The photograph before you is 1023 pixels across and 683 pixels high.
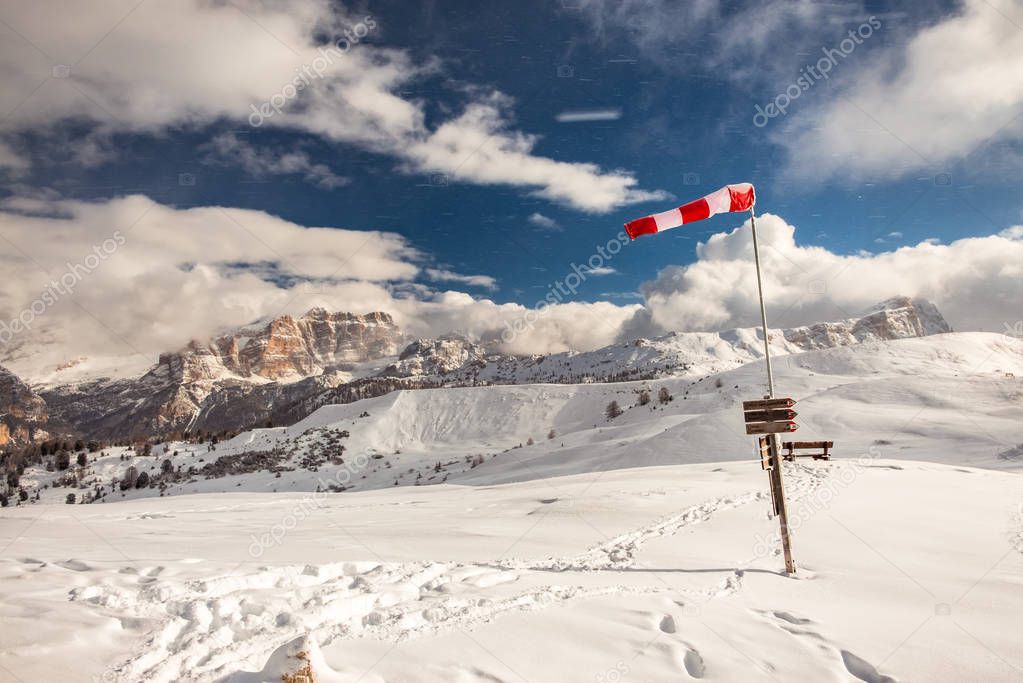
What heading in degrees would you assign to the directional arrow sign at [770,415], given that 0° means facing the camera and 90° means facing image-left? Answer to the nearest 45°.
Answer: approximately 0°

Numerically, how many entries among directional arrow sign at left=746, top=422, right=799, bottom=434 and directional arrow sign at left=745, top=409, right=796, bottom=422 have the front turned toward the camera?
2

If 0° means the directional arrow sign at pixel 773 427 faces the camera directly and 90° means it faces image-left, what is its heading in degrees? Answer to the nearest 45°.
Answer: approximately 0°
